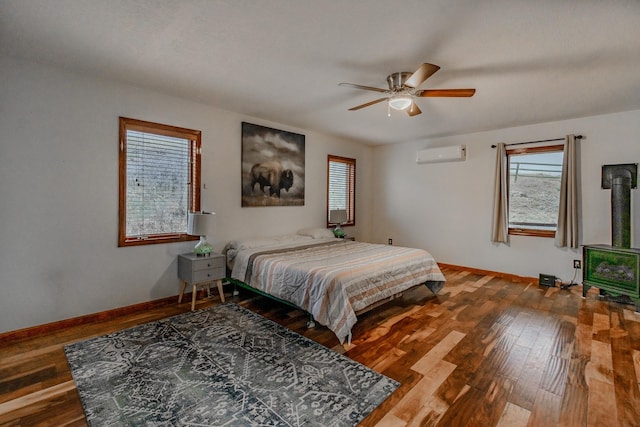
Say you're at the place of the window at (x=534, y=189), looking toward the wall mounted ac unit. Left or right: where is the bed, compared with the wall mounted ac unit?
left

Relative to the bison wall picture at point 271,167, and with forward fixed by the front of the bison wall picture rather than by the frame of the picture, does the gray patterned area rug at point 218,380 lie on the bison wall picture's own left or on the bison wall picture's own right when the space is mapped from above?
on the bison wall picture's own right

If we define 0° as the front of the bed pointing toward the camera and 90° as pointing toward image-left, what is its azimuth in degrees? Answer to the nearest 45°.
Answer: approximately 315°

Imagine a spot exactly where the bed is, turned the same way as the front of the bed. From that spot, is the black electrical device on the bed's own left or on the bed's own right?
on the bed's own left

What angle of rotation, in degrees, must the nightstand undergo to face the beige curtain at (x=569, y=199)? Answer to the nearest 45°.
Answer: approximately 45° to its left

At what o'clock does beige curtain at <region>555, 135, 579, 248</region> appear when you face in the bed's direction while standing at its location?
The beige curtain is roughly at 10 o'clock from the bed.
